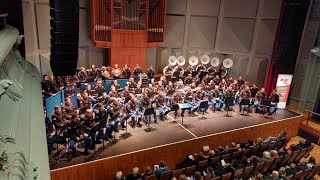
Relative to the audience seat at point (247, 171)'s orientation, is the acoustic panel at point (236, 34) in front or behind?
in front

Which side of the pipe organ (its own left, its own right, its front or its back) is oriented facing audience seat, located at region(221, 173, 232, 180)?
front

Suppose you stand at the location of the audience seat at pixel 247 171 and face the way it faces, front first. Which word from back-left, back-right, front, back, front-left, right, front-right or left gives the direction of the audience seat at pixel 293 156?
right

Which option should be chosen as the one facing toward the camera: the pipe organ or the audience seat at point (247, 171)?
the pipe organ

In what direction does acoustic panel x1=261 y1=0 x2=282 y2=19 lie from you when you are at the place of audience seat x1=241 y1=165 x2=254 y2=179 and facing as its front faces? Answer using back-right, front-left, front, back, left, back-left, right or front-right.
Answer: front-right

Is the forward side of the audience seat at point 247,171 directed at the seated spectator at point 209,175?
no

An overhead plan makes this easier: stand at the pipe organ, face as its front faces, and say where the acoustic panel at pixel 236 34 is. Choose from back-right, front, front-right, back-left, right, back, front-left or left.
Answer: left

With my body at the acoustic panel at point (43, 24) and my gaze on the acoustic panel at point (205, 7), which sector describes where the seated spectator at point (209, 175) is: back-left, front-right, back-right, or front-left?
front-right

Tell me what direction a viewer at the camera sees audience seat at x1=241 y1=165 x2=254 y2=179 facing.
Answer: facing away from the viewer and to the left of the viewer

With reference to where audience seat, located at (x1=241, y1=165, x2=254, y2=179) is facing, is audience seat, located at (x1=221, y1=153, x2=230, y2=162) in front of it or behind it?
in front

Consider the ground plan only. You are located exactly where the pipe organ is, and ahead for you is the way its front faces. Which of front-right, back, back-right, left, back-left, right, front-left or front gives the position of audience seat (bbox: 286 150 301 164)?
front-left

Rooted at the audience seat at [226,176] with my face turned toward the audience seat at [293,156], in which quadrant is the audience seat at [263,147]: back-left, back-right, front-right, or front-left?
front-left

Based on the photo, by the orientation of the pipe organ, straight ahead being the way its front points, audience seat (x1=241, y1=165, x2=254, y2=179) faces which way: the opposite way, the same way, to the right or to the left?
the opposite way

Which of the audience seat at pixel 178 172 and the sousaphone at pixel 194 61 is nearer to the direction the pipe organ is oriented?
the audience seat

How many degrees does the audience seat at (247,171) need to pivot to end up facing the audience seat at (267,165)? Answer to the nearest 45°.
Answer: approximately 90° to its right

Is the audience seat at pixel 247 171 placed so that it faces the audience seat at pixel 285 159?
no

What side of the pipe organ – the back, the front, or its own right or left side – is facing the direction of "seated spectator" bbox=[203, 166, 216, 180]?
front

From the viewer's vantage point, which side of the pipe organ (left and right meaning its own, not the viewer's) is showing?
front
